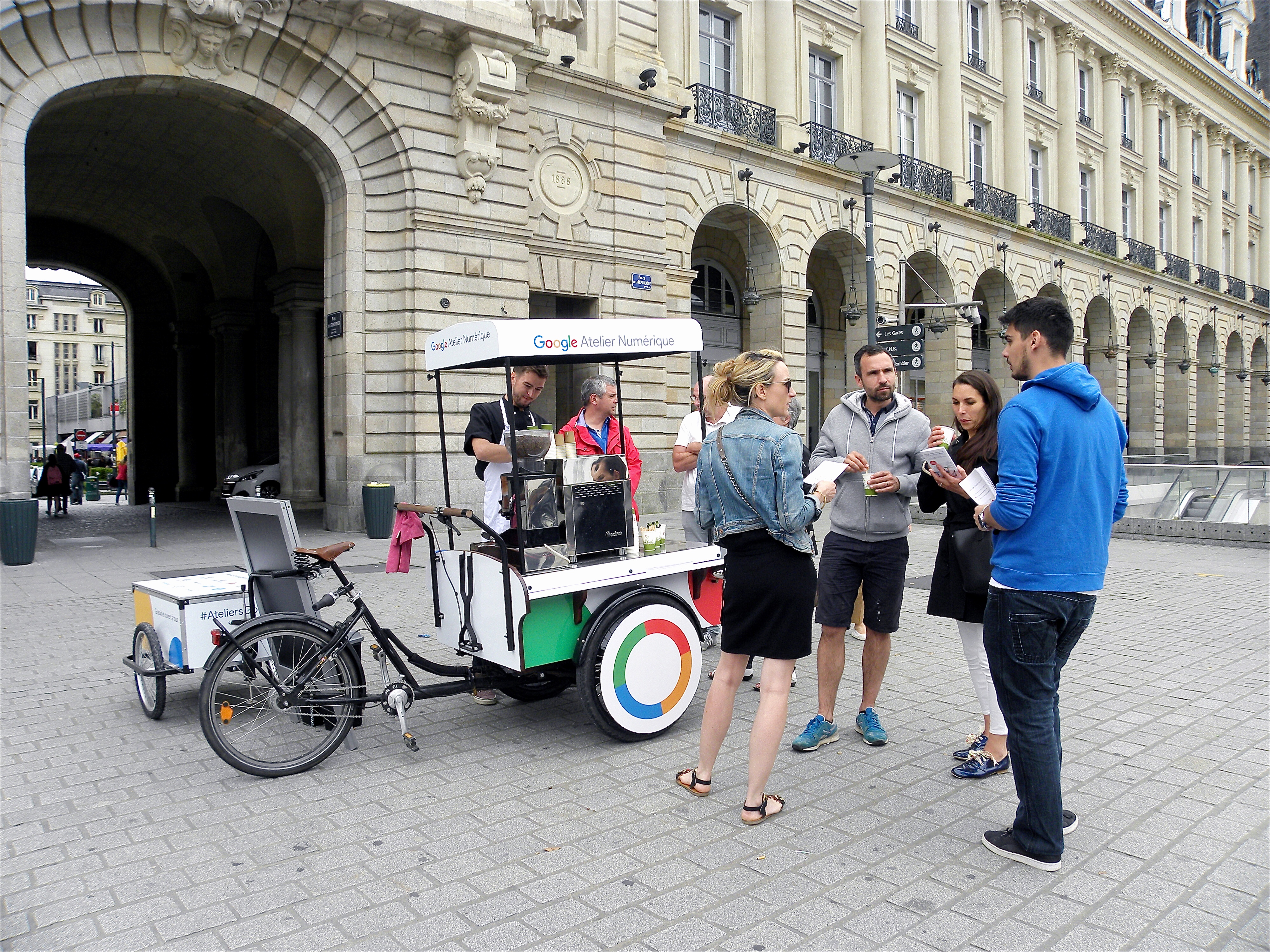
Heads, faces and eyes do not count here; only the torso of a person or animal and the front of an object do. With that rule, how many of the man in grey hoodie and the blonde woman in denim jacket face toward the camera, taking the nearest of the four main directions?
1

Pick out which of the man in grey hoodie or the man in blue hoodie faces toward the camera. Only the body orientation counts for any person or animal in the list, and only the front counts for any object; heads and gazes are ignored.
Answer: the man in grey hoodie

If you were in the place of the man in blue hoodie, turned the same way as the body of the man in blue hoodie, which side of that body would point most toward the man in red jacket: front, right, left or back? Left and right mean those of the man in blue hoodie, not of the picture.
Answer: front

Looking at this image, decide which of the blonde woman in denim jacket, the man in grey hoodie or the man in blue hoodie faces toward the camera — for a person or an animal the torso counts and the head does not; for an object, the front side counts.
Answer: the man in grey hoodie

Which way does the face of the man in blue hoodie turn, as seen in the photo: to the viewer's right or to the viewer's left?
to the viewer's left

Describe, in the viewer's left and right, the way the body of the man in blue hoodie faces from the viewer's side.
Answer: facing away from the viewer and to the left of the viewer

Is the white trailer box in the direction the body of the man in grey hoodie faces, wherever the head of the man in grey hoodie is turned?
no

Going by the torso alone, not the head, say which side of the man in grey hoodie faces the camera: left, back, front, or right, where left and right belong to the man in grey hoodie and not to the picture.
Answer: front

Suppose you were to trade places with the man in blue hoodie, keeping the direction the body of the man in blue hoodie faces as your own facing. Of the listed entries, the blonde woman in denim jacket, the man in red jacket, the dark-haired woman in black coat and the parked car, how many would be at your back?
0

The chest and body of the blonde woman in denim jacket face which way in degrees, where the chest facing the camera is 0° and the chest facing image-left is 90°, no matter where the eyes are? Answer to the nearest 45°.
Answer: approximately 225°

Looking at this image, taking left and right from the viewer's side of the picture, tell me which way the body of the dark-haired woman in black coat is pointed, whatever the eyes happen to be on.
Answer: facing the viewer and to the left of the viewer

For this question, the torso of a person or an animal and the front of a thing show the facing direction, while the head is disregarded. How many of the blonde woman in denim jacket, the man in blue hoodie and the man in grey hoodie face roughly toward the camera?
1

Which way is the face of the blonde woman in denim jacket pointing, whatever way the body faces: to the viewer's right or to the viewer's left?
to the viewer's right
